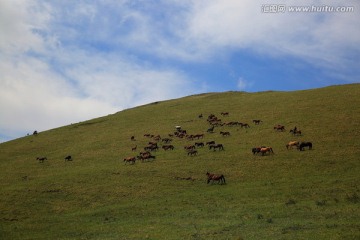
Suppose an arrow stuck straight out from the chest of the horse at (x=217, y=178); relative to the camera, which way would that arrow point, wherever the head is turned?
to the viewer's left

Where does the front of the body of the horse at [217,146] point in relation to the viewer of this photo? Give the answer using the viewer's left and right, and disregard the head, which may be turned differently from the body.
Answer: facing to the left of the viewer

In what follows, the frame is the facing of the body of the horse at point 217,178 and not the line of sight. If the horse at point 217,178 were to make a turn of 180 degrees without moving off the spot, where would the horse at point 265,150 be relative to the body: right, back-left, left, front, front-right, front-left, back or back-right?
front-left

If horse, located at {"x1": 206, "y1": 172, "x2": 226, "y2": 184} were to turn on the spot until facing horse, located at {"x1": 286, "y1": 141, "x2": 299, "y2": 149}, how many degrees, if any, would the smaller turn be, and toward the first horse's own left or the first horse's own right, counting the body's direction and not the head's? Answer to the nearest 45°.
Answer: approximately 135° to the first horse's own right

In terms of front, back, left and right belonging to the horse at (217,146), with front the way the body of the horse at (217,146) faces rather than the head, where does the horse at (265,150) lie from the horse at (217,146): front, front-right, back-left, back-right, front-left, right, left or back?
back-left
